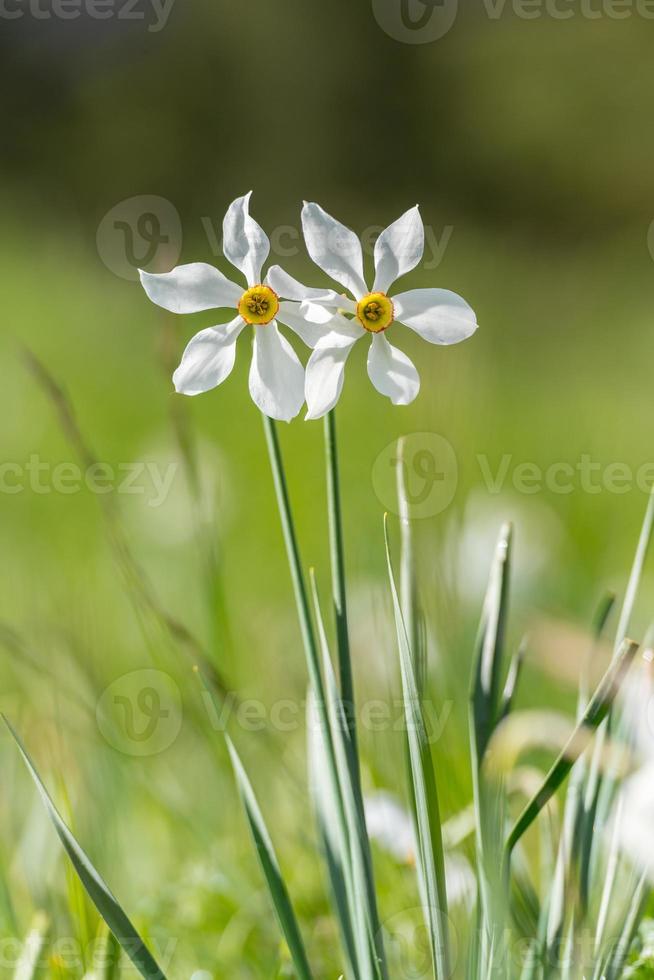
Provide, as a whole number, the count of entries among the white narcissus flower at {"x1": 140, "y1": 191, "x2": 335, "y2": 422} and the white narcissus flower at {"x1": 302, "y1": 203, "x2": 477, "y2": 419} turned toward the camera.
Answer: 2
